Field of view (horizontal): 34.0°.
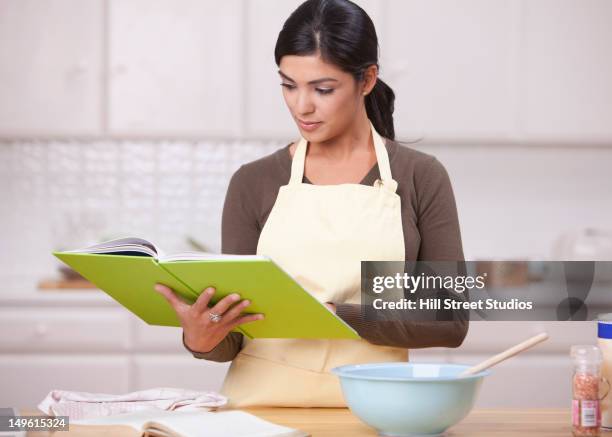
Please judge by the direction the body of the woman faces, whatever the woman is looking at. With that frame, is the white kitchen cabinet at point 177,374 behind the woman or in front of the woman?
behind

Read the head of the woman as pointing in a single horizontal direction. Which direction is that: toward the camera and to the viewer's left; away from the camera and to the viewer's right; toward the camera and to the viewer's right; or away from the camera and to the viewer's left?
toward the camera and to the viewer's left

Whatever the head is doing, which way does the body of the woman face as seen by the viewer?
toward the camera

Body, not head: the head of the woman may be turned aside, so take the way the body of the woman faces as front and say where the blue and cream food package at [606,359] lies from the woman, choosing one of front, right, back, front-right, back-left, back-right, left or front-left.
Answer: front-left

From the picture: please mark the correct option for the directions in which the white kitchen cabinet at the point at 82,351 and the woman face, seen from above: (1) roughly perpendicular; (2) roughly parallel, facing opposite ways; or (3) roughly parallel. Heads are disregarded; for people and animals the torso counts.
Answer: roughly parallel

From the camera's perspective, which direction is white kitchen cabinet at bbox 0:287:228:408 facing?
toward the camera

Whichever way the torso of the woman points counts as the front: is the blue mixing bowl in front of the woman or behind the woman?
in front

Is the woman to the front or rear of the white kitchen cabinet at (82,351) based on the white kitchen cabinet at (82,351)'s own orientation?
to the front
